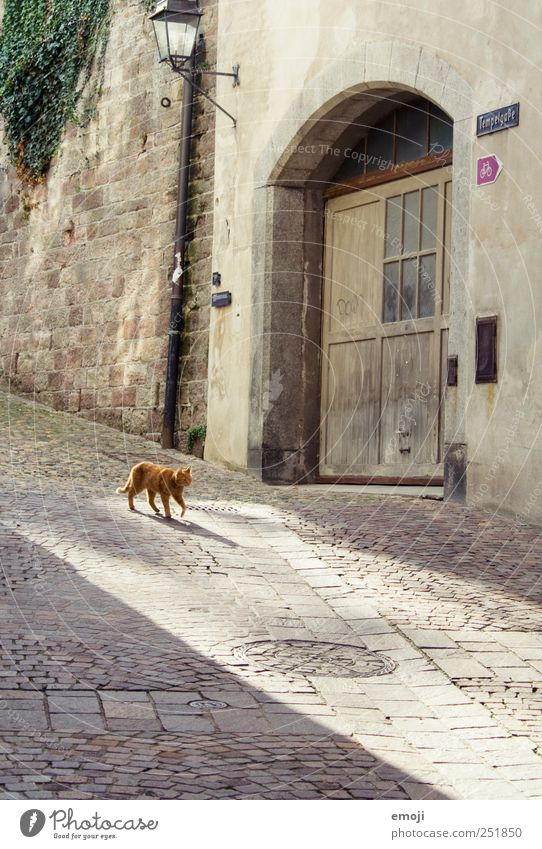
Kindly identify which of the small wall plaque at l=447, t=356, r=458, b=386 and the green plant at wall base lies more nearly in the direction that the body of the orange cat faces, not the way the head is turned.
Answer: the small wall plaque

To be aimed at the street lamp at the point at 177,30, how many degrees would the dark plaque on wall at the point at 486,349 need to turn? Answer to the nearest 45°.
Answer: approximately 90° to its right

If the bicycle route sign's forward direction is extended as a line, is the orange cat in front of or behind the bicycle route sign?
in front

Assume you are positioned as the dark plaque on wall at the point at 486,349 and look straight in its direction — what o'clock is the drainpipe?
The drainpipe is roughly at 3 o'clock from the dark plaque on wall.

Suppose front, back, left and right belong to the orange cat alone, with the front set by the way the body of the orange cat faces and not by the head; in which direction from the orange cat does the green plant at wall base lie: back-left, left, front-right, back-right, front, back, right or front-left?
back-left

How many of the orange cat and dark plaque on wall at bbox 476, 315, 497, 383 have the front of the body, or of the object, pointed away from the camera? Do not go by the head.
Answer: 0

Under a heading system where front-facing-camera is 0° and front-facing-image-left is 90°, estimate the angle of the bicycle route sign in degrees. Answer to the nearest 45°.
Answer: approximately 45°

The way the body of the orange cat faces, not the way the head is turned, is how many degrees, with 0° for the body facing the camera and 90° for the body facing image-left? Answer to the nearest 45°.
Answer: approximately 315°

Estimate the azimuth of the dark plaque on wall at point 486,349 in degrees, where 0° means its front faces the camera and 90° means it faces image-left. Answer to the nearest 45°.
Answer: approximately 45°

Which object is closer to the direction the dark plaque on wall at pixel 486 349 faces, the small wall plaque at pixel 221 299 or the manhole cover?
the manhole cover

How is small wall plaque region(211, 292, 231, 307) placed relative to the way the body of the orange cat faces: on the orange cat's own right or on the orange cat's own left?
on the orange cat's own left

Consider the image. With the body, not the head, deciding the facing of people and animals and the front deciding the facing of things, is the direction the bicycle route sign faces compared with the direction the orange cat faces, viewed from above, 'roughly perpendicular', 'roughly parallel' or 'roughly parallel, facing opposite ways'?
roughly perpendicular

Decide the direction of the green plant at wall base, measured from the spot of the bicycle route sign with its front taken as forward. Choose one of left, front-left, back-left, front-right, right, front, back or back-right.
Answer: right

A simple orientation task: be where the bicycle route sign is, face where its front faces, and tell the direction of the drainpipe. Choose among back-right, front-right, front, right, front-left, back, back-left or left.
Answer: right

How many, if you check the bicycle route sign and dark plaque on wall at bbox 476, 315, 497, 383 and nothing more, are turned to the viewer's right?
0
